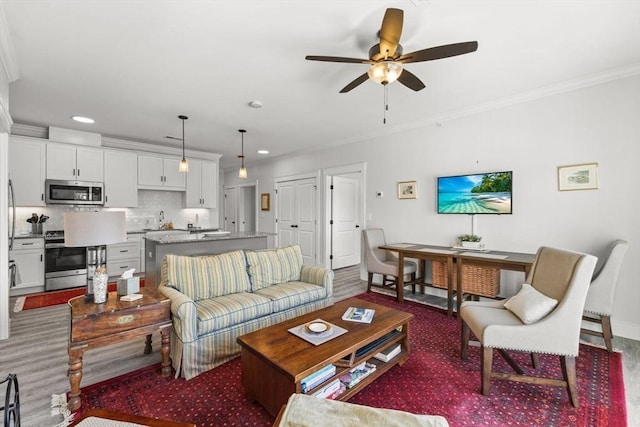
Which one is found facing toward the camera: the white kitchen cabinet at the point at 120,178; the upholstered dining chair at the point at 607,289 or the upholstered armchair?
the white kitchen cabinet

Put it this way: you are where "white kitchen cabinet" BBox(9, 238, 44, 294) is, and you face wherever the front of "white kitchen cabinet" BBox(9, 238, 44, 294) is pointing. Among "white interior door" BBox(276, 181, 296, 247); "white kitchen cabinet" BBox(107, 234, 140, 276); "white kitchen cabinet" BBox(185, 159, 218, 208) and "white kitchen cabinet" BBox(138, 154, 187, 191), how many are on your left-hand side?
4

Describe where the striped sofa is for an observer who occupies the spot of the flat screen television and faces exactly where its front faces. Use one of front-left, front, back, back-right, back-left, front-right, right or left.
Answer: front

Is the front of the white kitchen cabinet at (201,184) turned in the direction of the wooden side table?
yes

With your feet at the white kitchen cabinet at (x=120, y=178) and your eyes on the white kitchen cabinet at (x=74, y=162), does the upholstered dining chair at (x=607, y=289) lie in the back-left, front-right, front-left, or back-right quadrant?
back-left

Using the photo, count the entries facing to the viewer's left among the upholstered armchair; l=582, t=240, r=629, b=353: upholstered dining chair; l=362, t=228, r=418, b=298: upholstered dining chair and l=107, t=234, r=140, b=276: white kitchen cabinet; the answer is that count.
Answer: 2

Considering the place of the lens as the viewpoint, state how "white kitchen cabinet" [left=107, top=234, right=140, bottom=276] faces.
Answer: facing the viewer

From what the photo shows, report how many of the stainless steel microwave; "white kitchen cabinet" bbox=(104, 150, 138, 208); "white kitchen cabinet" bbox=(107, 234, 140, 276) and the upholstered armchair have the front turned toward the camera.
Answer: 3

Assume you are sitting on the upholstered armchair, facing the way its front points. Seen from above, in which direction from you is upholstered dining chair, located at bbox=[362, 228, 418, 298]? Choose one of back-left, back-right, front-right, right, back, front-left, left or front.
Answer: front-right

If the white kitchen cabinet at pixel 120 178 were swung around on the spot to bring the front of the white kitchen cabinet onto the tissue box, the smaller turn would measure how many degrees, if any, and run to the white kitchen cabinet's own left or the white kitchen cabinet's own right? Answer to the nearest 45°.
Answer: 0° — it already faces it

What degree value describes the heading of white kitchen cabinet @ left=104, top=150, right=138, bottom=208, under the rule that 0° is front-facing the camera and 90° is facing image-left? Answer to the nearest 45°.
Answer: approximately 0°

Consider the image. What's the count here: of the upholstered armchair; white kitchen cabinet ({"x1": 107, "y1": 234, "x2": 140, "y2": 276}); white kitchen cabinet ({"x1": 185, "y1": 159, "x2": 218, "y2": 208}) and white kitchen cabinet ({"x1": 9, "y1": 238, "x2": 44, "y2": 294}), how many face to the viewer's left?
1

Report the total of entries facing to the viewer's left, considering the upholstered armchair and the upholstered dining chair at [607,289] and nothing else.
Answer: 2

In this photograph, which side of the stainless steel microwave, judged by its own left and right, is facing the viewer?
front

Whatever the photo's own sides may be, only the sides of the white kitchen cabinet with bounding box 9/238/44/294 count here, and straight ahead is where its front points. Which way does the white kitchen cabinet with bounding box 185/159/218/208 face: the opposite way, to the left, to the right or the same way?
the same way

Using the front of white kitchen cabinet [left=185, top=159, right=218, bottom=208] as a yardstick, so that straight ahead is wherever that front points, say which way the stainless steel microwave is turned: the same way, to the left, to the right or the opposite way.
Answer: the same way

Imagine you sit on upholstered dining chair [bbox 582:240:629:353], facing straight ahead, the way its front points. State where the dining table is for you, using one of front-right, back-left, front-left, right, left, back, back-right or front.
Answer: front

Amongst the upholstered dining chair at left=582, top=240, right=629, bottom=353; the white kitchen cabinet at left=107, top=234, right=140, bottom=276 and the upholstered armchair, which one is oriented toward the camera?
the white kitchen cabinet

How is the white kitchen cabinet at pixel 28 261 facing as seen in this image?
toward the camera

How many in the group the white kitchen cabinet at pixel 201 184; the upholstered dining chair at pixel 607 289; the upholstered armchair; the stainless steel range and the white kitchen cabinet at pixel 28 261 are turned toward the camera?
3

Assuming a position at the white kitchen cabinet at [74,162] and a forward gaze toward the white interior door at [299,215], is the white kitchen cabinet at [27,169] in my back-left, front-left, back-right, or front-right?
back-right

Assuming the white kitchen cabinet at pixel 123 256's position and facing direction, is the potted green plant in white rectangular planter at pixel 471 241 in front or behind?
in front

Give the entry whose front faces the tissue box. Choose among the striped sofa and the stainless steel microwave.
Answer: the stainless steel microwave
